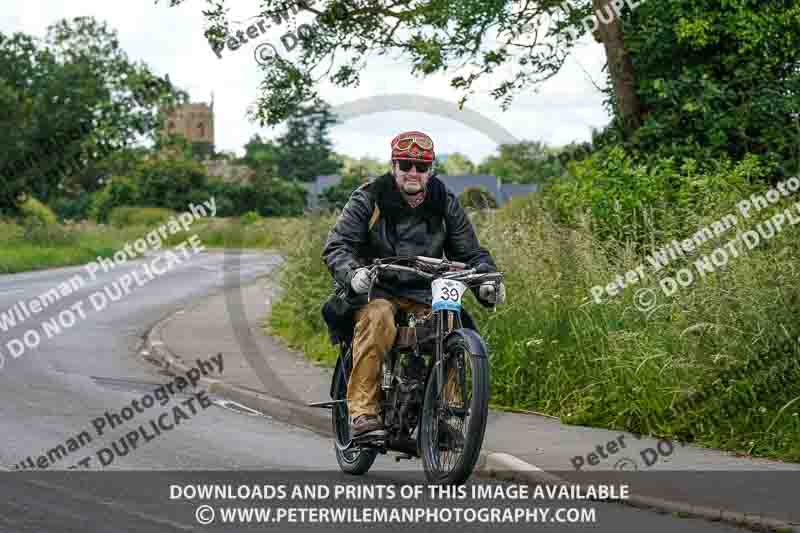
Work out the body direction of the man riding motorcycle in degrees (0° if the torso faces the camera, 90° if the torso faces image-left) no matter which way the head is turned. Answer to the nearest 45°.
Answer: approximately 0°

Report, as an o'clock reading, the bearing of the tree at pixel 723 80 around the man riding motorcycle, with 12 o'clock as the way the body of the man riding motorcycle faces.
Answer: The tree is roughly at 7 o'clock from the man riding motorcycle.

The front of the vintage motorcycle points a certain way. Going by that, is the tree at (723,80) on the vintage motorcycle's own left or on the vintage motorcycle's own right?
on the vintage motorcycle's own left
